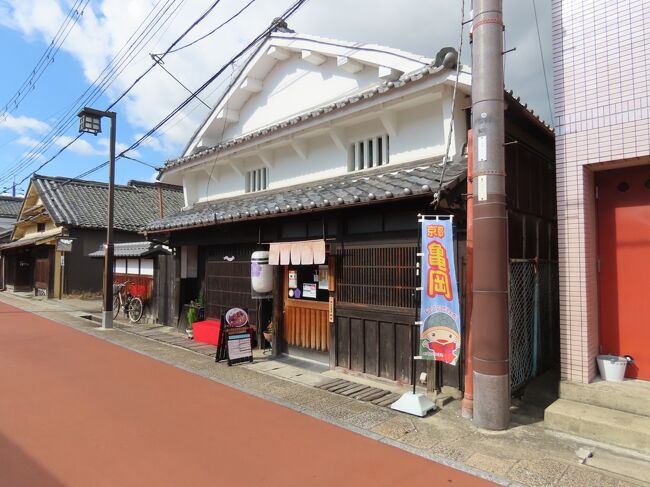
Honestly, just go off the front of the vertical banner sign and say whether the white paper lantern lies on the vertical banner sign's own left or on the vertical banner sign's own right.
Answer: on the vertical banner sign's own right

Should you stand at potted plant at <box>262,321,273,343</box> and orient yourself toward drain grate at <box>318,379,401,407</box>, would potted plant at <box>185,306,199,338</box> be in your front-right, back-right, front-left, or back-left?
back-right

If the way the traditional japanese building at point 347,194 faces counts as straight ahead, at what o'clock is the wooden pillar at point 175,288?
The wooden pillar is roughly at 3 o'clock from the traditional japanese building.

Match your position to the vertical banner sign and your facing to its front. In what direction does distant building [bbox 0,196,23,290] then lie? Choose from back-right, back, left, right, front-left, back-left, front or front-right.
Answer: back-right

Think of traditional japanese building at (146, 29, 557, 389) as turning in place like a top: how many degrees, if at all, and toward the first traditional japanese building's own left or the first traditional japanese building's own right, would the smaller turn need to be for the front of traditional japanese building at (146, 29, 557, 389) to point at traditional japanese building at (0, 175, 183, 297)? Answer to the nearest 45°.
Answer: approximately 90° to the first traditional japanese building's own right

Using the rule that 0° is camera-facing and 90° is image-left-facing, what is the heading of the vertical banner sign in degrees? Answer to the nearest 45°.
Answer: approximately 0°

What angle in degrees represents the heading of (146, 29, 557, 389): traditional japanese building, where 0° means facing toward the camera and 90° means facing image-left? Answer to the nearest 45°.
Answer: approximately 45°

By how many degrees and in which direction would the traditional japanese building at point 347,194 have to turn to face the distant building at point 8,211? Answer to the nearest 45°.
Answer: approximately 90° to its right

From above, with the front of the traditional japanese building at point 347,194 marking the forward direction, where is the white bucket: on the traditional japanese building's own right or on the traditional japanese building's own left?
on the traditional japanese building's own left

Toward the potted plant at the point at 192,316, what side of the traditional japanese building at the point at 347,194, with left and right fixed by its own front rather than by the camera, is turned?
right

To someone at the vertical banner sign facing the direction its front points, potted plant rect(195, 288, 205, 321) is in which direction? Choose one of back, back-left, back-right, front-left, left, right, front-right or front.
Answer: back-right
